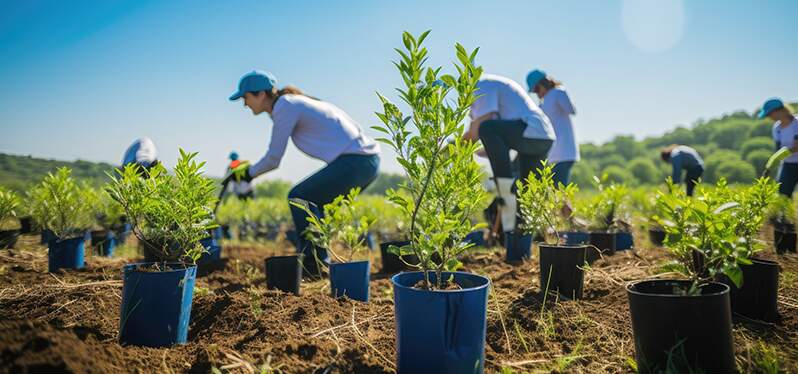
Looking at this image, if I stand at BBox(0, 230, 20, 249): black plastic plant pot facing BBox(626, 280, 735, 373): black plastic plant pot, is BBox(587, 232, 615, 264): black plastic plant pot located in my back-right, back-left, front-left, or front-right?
front-left

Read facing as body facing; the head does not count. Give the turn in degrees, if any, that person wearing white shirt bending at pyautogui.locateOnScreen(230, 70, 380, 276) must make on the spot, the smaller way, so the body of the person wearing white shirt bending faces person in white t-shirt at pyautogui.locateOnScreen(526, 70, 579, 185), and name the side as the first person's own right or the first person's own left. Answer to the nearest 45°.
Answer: approximately 180°

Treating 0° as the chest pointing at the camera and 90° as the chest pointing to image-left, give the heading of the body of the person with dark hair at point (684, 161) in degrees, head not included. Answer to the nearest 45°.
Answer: approximately 90°

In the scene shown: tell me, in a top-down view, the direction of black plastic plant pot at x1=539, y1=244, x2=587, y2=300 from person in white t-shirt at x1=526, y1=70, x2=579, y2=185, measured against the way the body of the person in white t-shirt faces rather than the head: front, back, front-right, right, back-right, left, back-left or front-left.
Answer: left

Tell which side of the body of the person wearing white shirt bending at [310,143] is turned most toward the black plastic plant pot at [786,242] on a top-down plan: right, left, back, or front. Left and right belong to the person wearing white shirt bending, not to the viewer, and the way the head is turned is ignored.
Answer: back

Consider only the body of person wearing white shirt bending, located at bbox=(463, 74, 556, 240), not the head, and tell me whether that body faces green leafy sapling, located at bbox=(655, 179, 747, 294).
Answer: no

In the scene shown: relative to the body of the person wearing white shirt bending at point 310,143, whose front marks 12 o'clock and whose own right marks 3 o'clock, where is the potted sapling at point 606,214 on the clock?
The potted sapling is roughly at 6 o'clock from the person wearing white shirt bending.

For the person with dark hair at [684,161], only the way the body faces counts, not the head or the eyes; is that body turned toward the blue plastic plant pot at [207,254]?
no

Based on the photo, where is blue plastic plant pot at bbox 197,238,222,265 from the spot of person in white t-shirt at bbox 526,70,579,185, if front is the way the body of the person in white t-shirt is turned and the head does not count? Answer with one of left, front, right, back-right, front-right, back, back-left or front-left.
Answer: front-left

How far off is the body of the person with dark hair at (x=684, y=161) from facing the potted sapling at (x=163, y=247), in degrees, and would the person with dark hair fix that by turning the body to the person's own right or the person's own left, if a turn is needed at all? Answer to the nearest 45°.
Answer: approximately 90° to the person's own left

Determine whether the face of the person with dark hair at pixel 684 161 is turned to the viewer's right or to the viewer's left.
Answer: to the viewer's left

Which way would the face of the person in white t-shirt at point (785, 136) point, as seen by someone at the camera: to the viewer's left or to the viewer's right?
to the viewer's left

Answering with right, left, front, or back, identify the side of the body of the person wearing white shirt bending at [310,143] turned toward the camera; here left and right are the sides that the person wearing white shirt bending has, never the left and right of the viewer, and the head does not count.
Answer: left

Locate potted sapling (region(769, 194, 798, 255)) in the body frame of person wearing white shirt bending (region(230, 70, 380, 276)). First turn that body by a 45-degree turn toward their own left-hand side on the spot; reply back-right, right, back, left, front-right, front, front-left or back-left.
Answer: back-left

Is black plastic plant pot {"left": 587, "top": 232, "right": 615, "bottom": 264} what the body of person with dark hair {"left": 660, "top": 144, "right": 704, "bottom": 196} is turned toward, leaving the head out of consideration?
no

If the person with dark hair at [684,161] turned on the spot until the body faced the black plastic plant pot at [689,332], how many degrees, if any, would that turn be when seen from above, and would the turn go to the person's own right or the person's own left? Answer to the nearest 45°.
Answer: approximately 90° to the person's own left

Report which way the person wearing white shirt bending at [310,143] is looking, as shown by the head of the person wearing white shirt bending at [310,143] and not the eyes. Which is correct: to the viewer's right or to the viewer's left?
to the viewer's left
